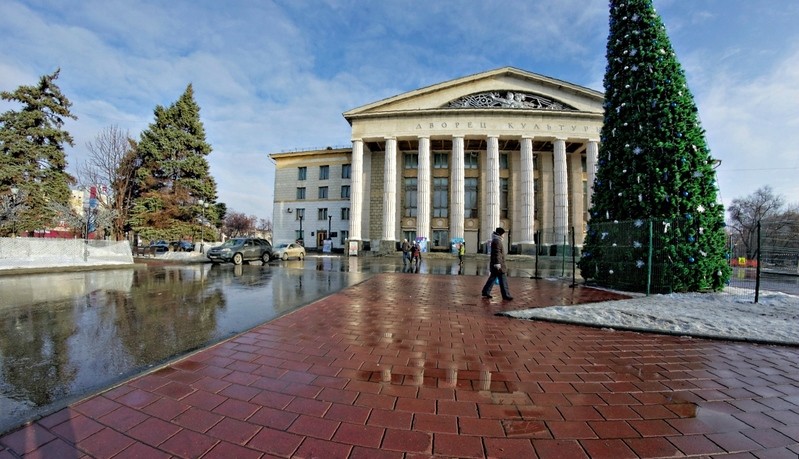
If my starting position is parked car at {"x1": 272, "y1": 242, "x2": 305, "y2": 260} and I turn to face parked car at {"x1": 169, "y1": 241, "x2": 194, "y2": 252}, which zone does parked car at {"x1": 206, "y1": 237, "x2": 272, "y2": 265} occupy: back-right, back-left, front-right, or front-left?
back-left

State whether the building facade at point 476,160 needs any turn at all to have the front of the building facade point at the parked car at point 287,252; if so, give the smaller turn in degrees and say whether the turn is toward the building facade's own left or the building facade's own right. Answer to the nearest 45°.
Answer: approximately 45° to the building facade's own right

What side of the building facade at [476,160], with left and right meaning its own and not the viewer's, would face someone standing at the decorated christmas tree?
front

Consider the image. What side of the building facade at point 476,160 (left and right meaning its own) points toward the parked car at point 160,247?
right

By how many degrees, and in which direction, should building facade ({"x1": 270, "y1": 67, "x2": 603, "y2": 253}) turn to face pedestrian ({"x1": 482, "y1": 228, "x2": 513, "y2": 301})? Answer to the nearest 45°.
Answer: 0° — it already faces them

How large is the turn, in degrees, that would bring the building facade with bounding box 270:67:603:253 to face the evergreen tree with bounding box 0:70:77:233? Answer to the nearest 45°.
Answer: approximately 45° to its right

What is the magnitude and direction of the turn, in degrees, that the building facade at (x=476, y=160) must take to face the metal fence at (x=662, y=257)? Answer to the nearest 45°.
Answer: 0° — it already faces it

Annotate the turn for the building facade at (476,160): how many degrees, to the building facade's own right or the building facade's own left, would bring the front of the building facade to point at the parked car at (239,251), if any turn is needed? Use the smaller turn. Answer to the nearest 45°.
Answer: approximately 45° to the building facade's own right

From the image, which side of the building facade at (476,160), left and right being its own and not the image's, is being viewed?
front

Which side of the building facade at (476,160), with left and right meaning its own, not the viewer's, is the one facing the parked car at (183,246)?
right

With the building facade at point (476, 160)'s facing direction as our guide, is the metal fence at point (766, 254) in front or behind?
in front

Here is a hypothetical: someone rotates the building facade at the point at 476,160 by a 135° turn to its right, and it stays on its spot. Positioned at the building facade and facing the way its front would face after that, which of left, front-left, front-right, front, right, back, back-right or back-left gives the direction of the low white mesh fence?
left

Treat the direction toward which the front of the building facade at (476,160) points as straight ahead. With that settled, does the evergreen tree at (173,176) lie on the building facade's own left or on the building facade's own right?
on the building facade's own right
